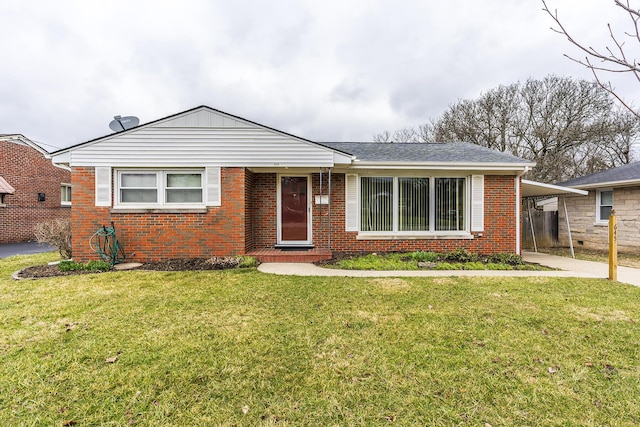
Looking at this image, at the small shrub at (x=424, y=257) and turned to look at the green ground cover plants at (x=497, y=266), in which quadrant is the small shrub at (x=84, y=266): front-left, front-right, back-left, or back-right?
back-right

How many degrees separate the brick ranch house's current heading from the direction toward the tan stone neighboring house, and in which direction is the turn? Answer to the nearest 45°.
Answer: approximately 90° to its left

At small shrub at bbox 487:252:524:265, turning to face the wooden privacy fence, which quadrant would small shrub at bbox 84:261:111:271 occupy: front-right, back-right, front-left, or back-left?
back-left

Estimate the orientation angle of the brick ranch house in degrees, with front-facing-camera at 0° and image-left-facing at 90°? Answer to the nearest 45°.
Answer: approximately 0°

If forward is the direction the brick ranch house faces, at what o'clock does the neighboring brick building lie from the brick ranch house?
The neighboring brick building is roughly at 4 o'clock from the brick ranch house.

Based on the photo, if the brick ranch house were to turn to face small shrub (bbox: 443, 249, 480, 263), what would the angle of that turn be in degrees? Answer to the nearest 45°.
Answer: approximately 90° to its left

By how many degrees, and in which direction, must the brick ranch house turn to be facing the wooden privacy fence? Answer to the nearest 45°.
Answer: approximately 90° to its left
